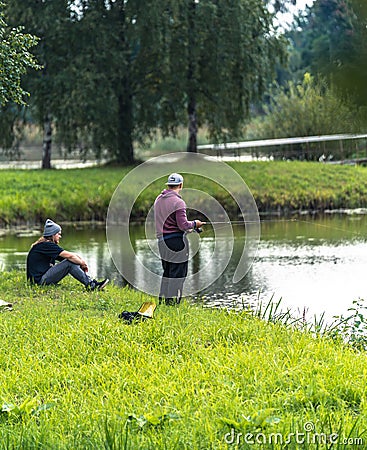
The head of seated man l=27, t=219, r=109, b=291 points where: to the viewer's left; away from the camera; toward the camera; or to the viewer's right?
to the viewer's right

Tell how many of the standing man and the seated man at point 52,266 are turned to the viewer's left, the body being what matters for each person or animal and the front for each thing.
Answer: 0

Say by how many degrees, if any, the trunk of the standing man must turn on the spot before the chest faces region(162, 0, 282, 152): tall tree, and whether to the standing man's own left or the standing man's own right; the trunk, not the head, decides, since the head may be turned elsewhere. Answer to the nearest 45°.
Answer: approximately 45° to the standing man's own left

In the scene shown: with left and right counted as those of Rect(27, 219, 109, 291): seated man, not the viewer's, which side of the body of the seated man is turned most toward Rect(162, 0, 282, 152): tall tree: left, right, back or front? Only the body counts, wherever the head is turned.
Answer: left

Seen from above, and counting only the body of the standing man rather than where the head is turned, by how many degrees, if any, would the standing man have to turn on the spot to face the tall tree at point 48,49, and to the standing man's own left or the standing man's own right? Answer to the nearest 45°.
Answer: approximately 45° to the standing man's own left

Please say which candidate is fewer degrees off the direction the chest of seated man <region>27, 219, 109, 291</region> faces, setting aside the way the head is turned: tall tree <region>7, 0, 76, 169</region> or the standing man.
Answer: the standing man

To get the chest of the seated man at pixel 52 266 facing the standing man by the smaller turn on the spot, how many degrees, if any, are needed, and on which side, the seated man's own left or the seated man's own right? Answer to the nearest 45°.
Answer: approximately 45° to the seated man's own right

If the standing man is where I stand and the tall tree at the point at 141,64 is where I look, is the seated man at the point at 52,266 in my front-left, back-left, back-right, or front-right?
front-left

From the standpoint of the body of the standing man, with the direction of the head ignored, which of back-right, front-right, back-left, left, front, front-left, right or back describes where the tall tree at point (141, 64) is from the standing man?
front-left

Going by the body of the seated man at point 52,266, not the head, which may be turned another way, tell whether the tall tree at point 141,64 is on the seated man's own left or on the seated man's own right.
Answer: on the seated man's own left

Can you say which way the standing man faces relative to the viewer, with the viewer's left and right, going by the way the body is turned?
facing away from the viewer and to the right of the viewer

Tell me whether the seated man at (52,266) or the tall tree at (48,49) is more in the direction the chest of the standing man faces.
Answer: the tall tree

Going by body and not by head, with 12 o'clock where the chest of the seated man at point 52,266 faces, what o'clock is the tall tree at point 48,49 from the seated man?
The tall tree is roughly at 9 o'clock from the seated man.

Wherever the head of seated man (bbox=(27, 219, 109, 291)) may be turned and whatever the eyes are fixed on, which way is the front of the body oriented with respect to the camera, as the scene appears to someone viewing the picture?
to the viewer's right
